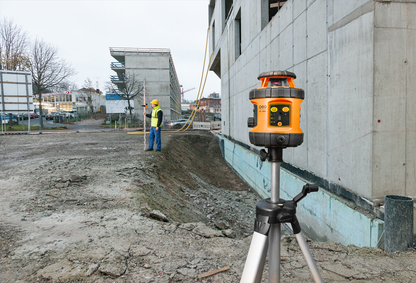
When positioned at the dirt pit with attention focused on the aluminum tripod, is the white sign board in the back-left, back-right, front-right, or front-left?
back-right

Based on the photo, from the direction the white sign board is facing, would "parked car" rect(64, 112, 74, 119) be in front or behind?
in front
